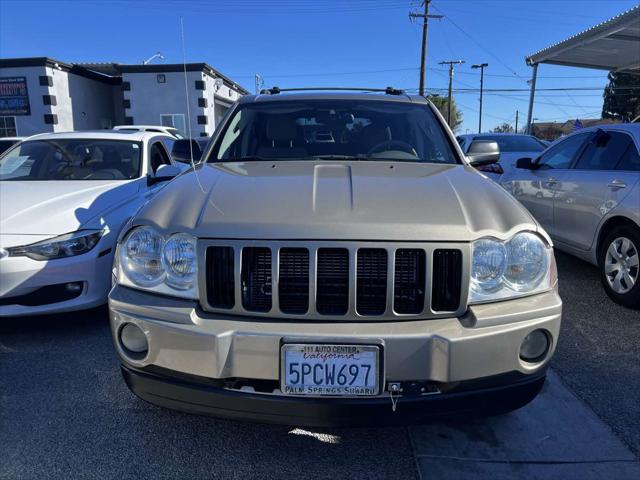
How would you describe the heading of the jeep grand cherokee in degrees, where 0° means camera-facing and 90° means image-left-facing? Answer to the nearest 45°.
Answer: approximately 0°

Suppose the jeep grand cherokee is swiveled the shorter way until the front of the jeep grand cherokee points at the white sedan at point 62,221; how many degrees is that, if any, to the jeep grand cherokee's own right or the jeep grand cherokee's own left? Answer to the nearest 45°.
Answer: approximately 135° to the jeep grand cherokee's own right

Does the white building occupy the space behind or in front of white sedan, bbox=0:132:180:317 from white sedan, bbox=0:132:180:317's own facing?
behind

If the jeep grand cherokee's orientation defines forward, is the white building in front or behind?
behind

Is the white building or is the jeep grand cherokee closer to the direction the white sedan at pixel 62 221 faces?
the jeep grand cherokee

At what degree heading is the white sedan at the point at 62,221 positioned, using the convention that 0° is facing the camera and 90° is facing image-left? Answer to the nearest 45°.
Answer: approximately 45°

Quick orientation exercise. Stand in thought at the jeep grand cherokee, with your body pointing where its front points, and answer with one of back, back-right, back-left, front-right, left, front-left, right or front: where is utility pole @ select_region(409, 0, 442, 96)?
back

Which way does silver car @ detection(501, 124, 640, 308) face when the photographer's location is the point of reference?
facing away from the viewer and to the left of the viewer
